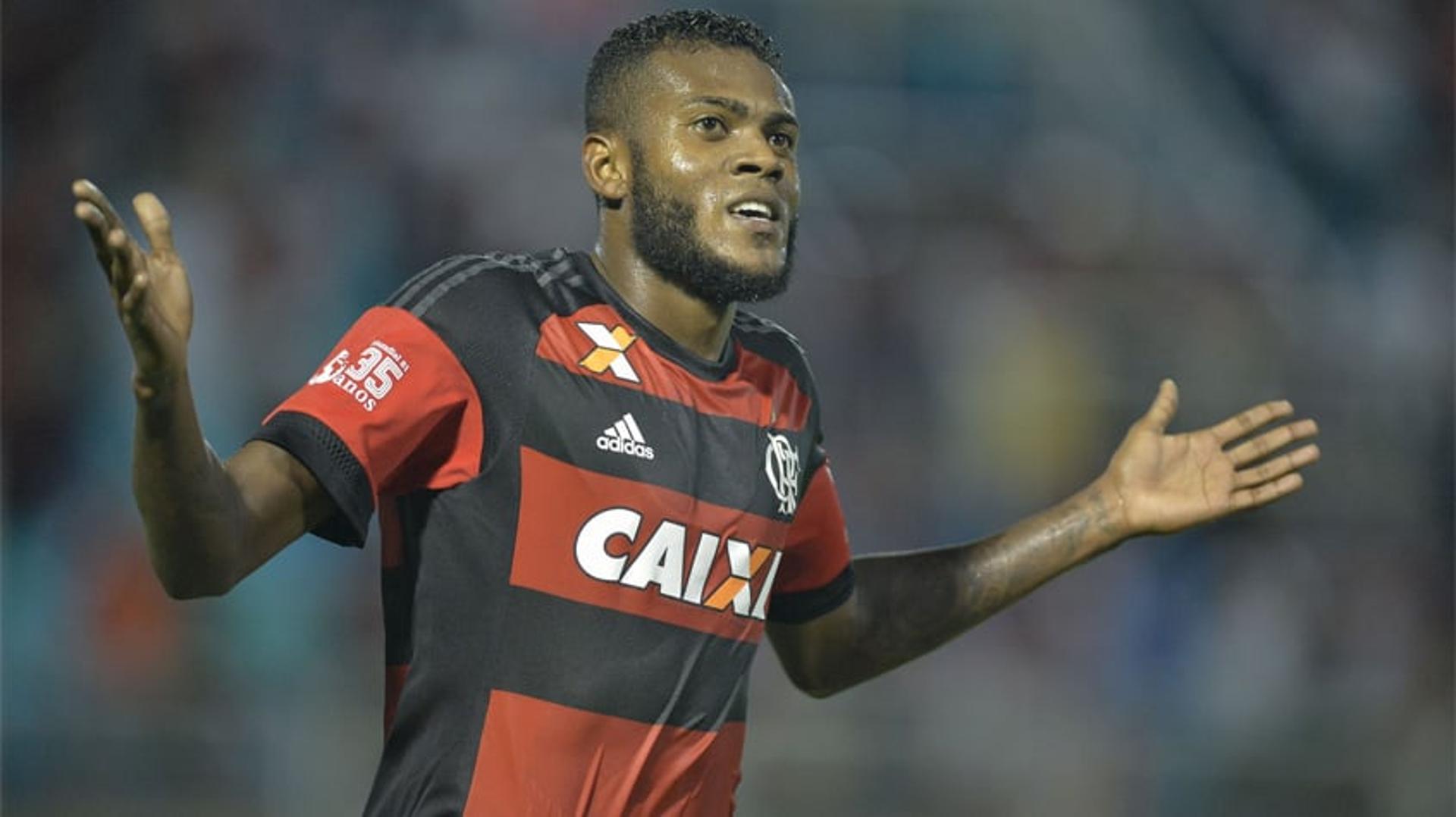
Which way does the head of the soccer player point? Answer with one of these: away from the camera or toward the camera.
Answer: toward the camera

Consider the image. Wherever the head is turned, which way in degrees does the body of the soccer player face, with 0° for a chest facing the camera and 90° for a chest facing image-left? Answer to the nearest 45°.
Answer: approximately 315°
